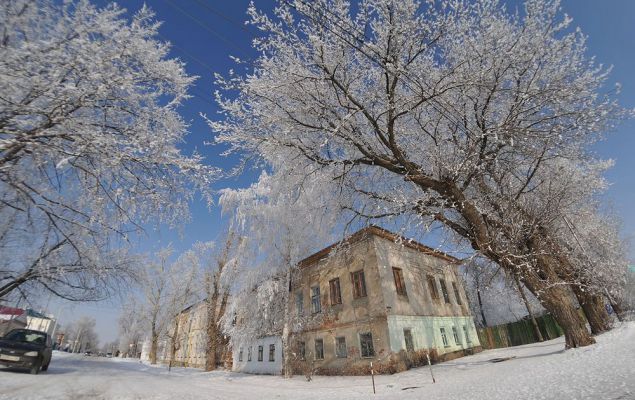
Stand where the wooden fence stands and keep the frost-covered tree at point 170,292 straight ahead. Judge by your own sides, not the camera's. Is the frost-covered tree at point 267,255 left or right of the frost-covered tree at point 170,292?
left

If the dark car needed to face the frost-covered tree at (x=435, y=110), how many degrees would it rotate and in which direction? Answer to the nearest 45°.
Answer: approximately 90° to its left

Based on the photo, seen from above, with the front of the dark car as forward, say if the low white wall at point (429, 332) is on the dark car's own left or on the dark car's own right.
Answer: on the dark car's own left

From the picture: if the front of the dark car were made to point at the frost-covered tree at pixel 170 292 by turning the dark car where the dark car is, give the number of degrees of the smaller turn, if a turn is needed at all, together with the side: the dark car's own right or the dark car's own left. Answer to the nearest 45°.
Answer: approximately 180°

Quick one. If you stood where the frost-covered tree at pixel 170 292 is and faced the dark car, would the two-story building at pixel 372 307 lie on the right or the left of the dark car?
left

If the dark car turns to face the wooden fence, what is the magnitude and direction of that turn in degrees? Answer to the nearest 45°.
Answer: approximately 135° to its left

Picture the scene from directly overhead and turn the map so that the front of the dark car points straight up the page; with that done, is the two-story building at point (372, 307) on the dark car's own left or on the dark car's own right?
on the dark car's own left

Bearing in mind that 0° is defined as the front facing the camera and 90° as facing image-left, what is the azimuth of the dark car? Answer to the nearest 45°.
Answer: approximately 45°

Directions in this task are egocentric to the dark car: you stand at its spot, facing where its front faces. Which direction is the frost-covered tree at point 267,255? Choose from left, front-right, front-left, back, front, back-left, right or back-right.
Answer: back-left

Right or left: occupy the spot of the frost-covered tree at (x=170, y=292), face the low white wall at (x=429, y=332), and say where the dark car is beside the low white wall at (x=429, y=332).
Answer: right
